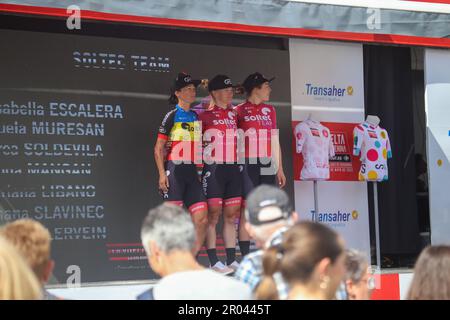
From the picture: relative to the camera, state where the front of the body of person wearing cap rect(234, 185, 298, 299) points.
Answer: away from the camera

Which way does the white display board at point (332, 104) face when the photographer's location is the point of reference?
facing the viewer

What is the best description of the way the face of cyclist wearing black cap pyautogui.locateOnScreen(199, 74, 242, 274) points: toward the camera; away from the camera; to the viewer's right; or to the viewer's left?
toward the camera

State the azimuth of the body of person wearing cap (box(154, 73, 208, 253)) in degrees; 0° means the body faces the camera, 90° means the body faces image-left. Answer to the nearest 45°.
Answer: approximately 315°

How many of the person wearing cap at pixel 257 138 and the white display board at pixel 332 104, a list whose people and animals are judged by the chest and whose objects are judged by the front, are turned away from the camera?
0

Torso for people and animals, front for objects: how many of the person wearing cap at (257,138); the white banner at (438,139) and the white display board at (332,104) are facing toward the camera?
3

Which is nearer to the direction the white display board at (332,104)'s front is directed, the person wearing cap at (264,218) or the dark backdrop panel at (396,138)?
the person wearing cap

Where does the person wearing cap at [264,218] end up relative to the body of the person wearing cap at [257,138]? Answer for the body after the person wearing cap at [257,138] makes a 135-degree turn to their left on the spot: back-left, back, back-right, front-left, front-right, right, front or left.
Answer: back-right

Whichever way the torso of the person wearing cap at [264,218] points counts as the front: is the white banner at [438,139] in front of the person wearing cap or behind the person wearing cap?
in front

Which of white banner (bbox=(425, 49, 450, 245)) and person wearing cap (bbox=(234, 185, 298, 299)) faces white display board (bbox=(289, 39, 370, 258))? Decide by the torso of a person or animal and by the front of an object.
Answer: the person wearing cap

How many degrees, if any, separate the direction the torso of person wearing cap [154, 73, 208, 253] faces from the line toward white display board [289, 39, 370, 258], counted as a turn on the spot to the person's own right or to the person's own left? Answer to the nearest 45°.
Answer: approximately 90° to the person's own left

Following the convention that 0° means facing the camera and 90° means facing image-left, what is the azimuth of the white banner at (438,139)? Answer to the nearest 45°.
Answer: approximately 0°

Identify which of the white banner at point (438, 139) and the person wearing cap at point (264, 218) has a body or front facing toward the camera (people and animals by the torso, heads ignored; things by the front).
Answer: the white banner
